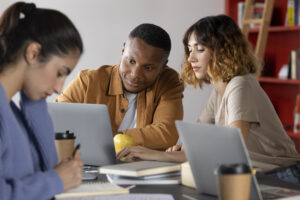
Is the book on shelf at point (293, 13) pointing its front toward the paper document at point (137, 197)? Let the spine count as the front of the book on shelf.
yes

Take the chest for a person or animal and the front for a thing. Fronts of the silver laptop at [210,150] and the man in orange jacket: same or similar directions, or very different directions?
very different directions

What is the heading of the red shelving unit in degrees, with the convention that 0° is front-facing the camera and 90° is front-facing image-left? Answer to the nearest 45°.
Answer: approximately 0°

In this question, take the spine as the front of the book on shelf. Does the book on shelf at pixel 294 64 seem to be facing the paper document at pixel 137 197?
yes

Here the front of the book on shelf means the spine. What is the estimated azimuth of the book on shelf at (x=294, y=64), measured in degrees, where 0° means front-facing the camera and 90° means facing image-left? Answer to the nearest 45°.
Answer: approximately 0°

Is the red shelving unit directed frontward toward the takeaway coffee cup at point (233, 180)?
yes

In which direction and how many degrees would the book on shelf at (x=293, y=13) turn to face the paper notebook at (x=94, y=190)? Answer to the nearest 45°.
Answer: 0° — it already faces it

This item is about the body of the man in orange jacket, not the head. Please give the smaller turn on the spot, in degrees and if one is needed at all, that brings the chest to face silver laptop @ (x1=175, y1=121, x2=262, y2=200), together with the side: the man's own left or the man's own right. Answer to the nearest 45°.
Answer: approximately 45° to the man's own left
